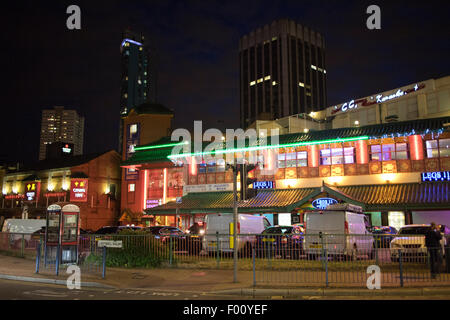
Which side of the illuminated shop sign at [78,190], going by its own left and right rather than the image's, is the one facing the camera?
front

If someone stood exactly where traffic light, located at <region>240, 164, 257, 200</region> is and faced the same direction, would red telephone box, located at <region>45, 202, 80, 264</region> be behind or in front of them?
behind

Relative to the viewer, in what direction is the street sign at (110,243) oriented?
toward the camera

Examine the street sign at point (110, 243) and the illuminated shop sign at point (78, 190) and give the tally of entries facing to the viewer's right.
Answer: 0

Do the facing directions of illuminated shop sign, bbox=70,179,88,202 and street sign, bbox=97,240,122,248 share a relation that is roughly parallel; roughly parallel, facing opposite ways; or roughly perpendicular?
roughly parallel
